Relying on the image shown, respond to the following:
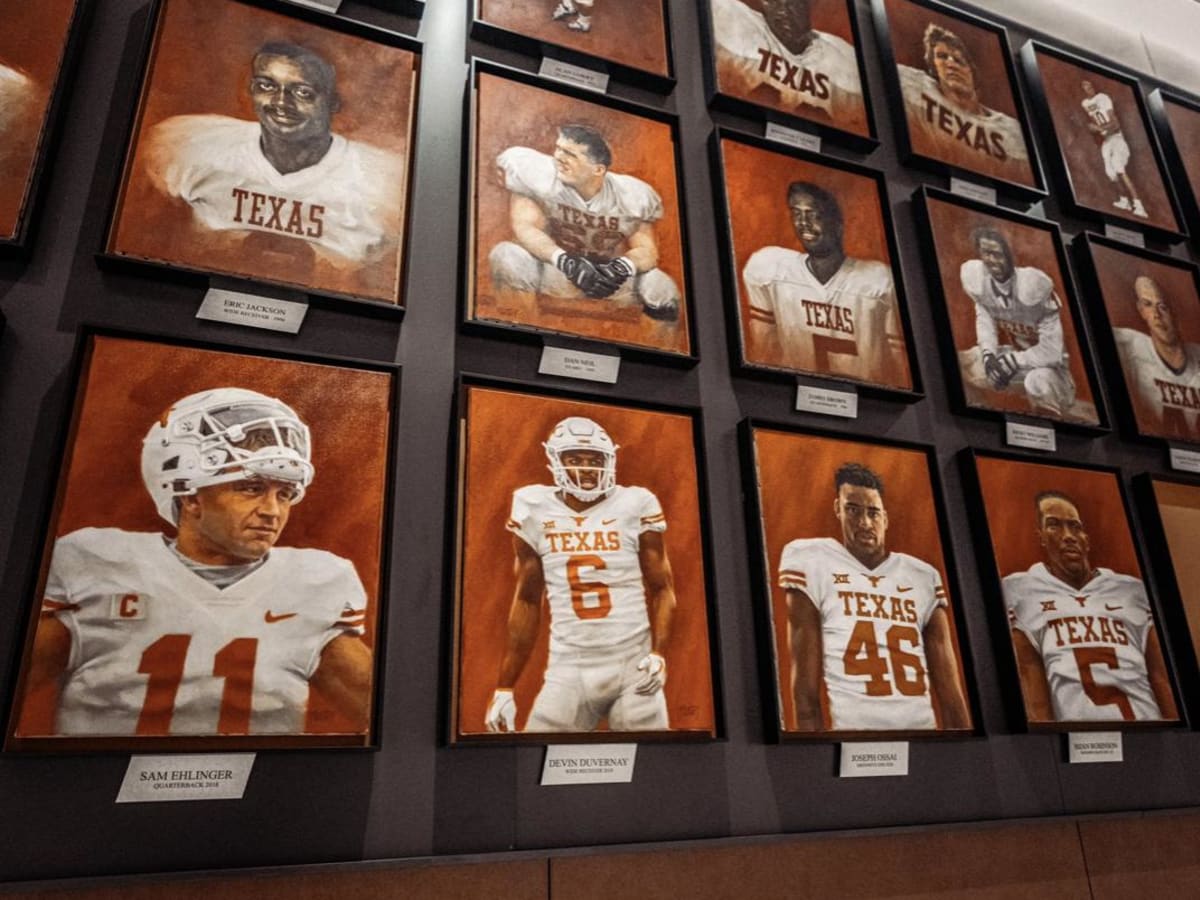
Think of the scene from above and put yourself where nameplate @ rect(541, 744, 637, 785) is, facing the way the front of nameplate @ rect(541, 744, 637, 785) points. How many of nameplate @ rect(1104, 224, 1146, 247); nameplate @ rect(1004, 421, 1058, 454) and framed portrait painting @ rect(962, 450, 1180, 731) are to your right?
0

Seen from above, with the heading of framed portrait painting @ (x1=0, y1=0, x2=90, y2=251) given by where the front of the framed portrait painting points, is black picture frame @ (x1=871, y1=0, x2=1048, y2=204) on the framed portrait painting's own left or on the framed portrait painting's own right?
on the framed portrait painting's own left

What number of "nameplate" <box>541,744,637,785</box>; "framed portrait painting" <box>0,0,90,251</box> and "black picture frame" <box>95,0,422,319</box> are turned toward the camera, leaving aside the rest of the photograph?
3

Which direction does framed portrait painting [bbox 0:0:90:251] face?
toward the camera

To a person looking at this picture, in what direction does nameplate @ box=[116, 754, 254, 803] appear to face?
facing the viewer

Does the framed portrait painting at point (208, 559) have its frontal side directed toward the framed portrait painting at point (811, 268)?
no

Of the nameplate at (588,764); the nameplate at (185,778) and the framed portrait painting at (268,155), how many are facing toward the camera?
3

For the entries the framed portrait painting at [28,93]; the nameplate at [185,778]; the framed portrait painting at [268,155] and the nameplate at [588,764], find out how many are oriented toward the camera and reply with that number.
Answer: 4

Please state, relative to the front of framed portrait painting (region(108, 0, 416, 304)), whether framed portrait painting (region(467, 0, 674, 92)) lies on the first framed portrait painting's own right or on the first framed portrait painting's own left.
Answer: on the first framed portrait painting's own left

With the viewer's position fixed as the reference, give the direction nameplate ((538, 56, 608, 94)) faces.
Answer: facing the viewer and to the right of the viewer

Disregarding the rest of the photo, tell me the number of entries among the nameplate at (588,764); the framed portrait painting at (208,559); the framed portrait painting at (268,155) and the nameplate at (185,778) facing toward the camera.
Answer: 4

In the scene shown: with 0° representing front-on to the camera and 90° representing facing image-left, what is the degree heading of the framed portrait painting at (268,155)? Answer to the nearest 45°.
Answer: approximately 0°
